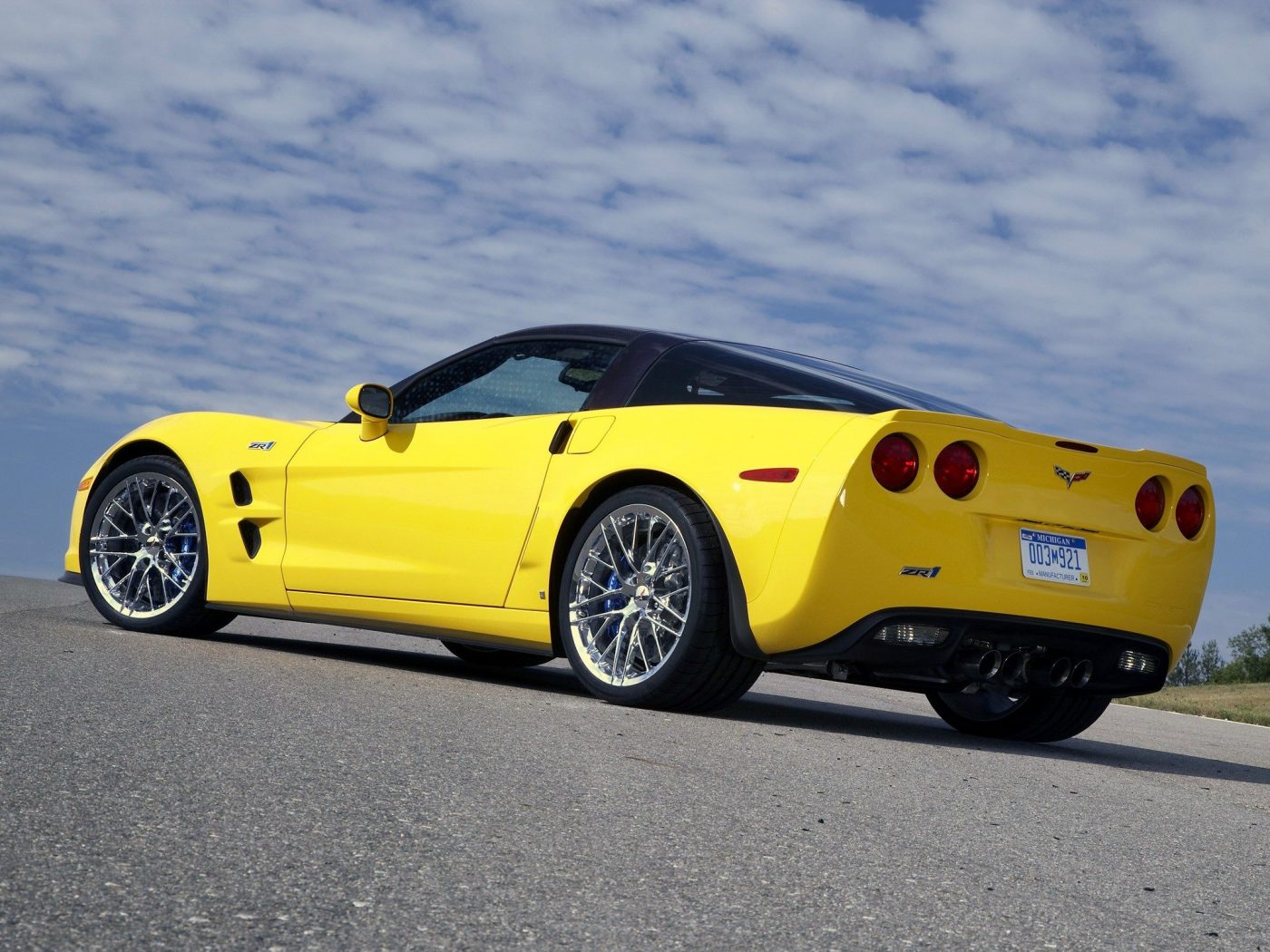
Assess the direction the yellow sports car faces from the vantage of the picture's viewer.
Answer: facing away from the viewer and to the left of the viewer
